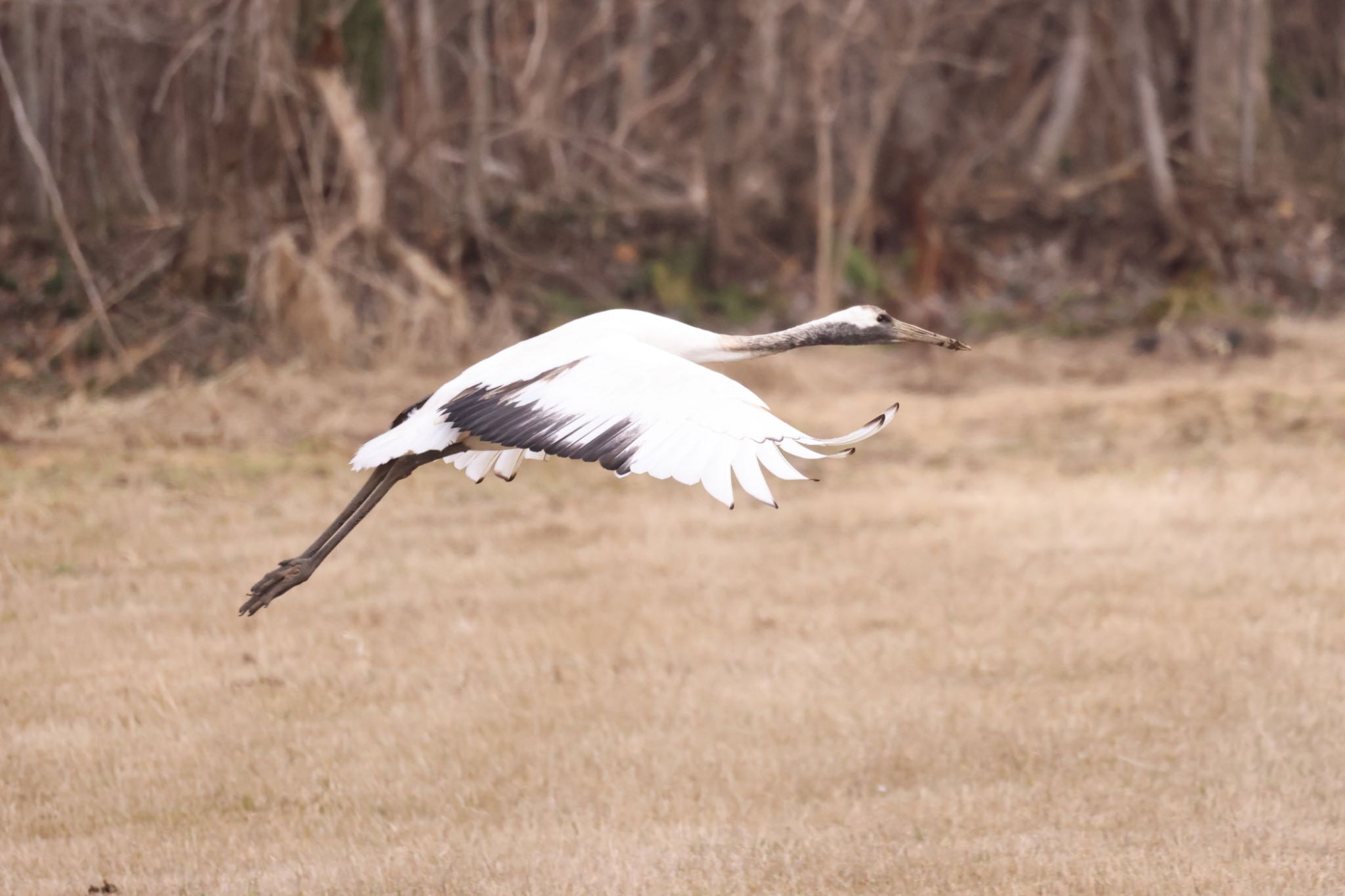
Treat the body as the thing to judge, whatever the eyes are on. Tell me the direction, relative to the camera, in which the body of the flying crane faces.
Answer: to the viewer's right

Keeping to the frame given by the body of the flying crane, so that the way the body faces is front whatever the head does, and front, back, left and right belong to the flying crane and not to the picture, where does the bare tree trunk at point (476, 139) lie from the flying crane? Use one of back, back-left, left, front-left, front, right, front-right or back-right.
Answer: left

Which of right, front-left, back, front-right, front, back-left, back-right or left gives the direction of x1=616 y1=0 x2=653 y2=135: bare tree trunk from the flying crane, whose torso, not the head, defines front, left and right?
left

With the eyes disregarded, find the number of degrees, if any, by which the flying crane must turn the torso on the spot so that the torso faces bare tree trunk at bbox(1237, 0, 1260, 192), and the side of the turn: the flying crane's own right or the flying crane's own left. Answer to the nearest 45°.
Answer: approximately 45° to the flying crane's own left

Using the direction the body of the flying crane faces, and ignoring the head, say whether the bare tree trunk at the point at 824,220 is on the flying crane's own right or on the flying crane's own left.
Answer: on the flying crane's own left

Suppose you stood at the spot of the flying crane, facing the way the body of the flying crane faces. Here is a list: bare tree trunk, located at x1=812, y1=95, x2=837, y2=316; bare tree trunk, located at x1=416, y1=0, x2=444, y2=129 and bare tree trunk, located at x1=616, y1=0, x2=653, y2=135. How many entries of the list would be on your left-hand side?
3

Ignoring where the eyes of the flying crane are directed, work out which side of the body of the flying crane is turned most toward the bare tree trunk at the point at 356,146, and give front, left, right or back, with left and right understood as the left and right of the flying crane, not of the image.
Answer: left

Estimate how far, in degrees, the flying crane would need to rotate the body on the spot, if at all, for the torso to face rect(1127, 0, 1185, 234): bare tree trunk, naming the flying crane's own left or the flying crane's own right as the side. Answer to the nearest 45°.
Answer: approximately 90° to the flying crane's own left

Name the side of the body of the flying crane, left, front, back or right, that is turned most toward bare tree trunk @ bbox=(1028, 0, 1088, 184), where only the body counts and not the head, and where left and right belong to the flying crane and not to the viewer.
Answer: left
